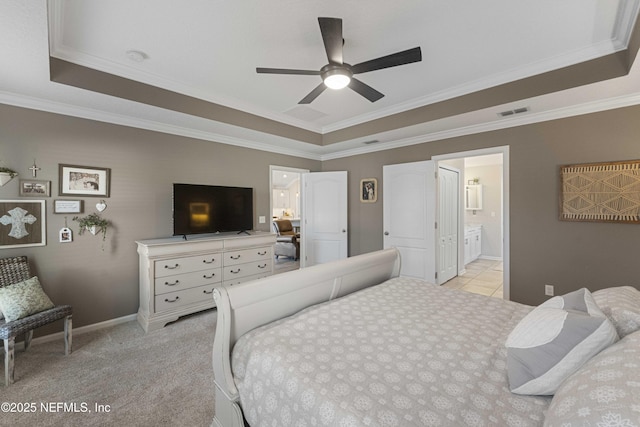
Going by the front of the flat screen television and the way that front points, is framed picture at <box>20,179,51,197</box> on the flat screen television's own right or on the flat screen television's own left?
on the flat screen television's own right

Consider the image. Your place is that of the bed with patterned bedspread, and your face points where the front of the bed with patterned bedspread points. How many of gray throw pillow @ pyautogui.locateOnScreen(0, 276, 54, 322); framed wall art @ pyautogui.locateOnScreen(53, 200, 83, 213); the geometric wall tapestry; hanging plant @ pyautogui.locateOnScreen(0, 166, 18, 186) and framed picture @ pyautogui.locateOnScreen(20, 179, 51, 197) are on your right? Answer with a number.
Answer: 1

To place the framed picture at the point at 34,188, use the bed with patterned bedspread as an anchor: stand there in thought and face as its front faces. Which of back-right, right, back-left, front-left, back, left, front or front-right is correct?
front-left

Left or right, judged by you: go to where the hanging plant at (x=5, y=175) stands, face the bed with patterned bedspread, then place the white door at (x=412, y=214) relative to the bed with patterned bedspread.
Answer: left

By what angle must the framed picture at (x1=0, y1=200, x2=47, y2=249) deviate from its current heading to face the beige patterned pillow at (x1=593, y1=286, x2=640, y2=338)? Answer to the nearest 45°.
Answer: approximately 45° to its left

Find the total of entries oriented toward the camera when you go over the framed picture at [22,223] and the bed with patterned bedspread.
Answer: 1

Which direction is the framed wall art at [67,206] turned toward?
toward the camera

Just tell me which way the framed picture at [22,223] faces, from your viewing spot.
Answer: facing the viewer

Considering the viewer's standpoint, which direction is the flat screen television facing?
facing the viewer and to the right of the viewer

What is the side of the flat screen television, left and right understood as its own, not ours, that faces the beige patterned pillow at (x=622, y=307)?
front

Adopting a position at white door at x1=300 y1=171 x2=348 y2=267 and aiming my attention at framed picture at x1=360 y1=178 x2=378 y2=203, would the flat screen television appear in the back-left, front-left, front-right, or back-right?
back-right
